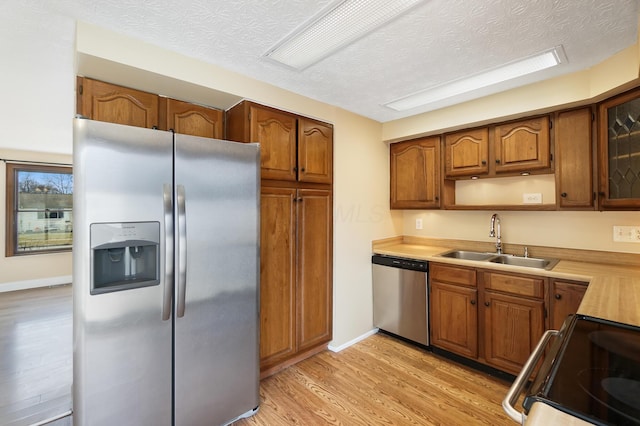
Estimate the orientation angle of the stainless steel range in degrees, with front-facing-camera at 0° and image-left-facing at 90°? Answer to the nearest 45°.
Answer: approximately 90°

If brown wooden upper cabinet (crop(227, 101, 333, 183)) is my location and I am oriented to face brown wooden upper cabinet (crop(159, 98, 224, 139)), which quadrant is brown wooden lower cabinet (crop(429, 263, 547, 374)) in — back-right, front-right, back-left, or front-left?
back-left

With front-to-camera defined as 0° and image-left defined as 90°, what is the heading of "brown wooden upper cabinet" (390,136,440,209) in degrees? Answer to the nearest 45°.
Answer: approximately 45°

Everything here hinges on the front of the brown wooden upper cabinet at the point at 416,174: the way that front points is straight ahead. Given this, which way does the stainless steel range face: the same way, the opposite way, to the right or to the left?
to the right

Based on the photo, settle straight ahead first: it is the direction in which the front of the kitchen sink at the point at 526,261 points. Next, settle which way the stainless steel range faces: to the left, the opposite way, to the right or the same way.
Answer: to the right

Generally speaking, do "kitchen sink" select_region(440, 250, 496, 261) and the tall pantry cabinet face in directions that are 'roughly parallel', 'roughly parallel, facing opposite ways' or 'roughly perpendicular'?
roughly perpendicular
